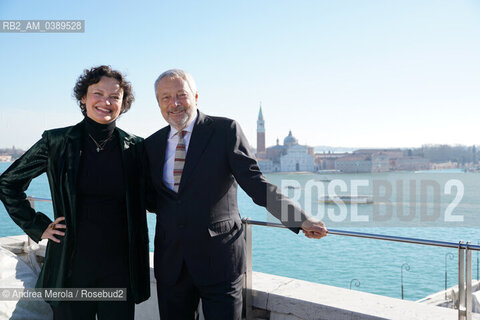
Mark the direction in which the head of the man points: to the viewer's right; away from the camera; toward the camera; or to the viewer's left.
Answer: toward the camera

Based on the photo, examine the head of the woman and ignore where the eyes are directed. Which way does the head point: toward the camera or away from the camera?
toward the camera

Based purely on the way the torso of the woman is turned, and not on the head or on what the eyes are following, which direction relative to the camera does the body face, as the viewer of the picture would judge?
toward the camera
